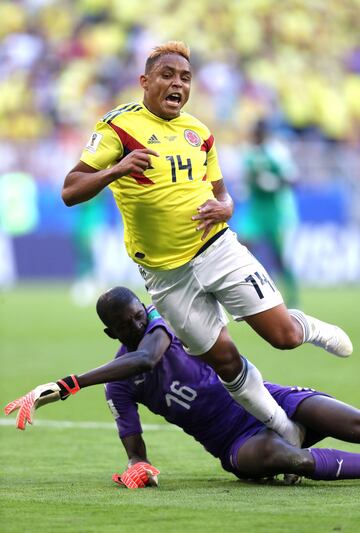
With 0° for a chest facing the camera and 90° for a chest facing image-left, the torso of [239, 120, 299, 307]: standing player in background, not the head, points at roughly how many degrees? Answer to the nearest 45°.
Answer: approximately 45°

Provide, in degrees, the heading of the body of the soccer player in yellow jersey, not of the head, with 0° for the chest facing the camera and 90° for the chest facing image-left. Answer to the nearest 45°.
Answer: approximately 0°

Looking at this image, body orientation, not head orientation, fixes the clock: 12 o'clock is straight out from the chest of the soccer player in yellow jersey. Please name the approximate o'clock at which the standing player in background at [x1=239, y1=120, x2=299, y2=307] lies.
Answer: The standing player in background is roughly at 6 o'clock from the soccer player in yellow jersey.

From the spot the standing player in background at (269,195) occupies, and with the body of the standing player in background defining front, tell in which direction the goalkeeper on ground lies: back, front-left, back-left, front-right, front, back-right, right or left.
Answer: front-left
